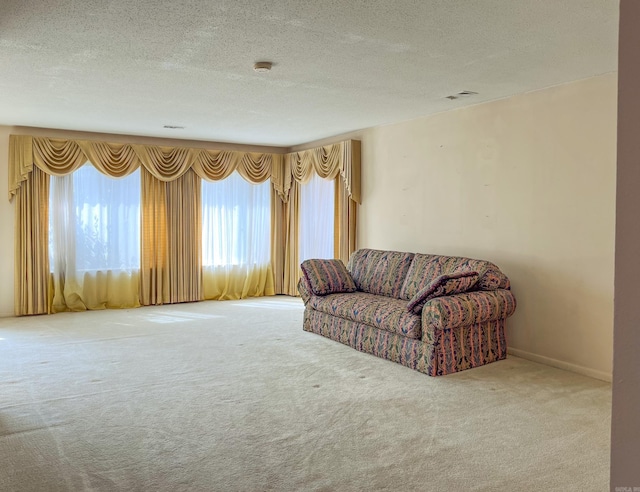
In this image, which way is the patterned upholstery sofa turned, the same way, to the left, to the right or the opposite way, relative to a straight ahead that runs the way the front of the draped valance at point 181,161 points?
to the right

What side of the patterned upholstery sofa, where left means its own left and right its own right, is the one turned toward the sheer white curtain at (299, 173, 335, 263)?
right

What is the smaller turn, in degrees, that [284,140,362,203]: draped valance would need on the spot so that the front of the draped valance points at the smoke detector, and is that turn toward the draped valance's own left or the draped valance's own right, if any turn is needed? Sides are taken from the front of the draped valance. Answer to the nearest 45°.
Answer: approximately 45° to the draped valance's own left

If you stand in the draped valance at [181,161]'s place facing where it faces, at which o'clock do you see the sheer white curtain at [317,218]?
The sheer white curtain is roughly at 9 o'clock from the draped valance.

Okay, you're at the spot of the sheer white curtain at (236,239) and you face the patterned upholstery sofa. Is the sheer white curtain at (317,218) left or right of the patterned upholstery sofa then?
left

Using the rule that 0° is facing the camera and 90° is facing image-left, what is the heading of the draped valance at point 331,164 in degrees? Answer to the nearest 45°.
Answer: approximately 45°

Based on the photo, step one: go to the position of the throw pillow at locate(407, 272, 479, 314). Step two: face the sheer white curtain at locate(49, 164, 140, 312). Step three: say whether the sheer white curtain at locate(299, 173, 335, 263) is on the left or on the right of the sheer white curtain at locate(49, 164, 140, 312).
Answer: right

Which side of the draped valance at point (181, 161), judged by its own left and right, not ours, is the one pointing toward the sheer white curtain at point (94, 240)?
right

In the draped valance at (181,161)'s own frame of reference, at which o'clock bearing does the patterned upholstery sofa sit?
The patterned upholstery sofa is roughly at 11 o'clock from the draped valance.

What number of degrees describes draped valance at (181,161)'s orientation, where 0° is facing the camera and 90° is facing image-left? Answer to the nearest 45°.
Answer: approximately 0°
